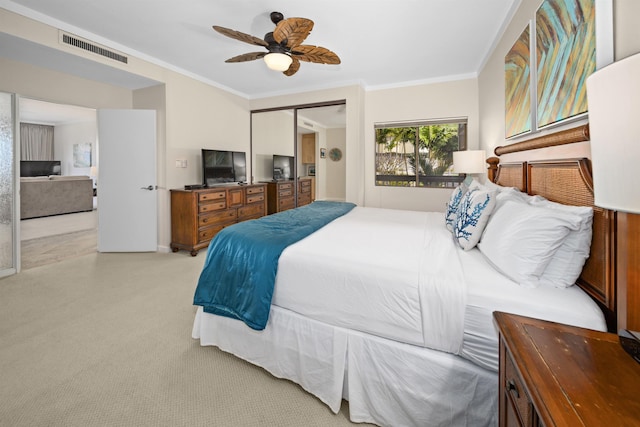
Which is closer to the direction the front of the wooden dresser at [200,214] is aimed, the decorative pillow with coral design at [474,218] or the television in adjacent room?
the decorative pillow with coral design

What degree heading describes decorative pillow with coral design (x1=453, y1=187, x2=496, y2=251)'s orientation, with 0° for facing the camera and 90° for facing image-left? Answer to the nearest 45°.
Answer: approximately 45°

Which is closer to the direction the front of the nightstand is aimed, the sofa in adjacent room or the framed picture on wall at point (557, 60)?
the sofa in adjacent room

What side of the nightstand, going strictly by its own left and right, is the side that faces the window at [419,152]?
right

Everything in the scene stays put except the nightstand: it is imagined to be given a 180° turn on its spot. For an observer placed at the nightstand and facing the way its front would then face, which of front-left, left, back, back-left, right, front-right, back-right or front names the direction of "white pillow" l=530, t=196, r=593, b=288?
left

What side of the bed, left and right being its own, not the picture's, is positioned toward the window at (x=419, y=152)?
right

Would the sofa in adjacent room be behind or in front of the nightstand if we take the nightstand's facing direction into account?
in front

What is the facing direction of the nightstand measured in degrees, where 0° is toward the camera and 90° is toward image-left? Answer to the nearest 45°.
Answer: approximately 90°

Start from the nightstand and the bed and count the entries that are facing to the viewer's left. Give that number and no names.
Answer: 2

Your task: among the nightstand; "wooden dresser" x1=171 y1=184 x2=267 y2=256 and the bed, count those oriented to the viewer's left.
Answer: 2

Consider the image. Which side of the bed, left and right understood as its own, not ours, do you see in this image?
left
